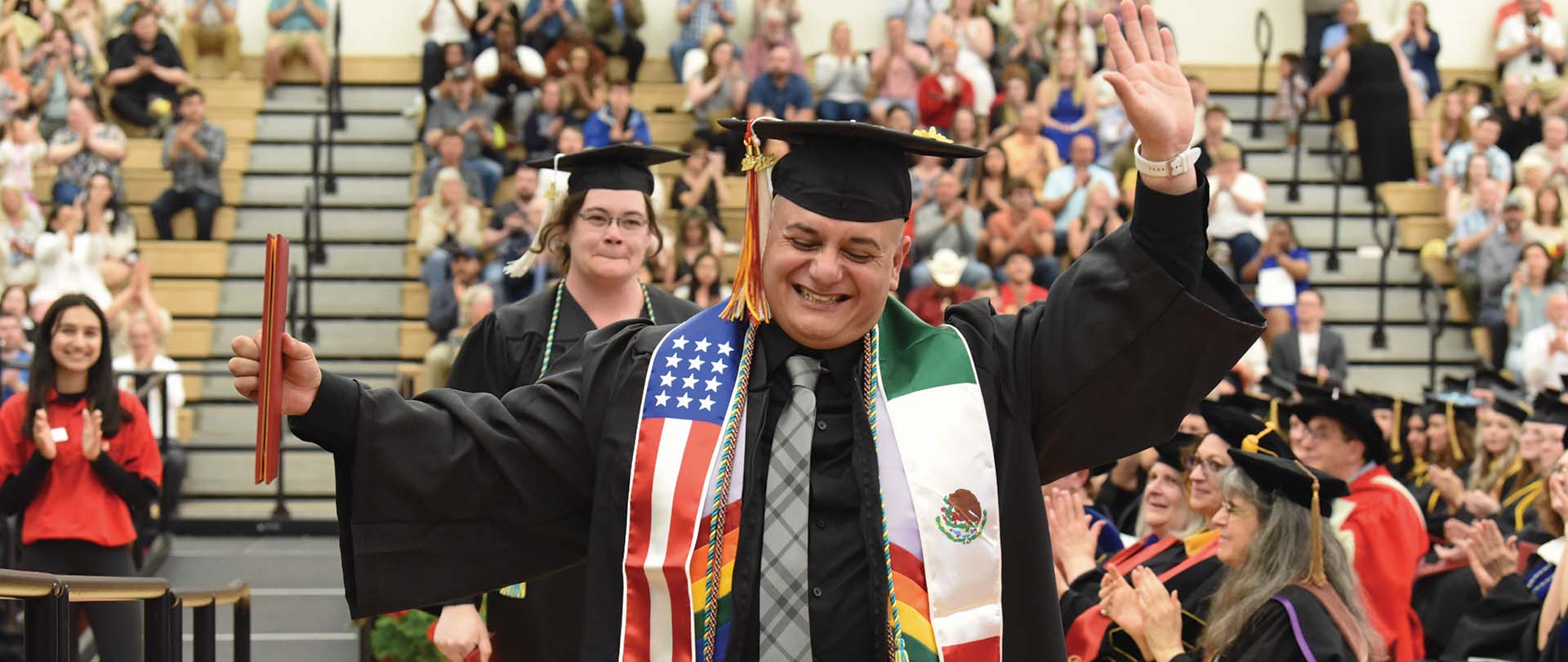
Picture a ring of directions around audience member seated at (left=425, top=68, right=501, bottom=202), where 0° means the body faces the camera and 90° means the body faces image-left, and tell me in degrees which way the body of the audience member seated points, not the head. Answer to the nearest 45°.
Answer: approximately 0°

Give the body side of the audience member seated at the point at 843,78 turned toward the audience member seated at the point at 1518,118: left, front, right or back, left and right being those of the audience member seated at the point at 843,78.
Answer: left

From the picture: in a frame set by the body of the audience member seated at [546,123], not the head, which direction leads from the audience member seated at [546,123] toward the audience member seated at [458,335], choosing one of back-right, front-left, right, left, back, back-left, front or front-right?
front-right

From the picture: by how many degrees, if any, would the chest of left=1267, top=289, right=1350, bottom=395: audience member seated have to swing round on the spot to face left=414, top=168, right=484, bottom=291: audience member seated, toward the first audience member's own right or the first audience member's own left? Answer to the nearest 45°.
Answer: approximately 90° to the first audience member's own right

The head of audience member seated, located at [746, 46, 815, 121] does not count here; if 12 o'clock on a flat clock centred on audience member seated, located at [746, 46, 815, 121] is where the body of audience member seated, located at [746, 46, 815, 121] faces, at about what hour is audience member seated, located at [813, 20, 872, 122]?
audience member seated, located at [813, 20, 872, 122] is roughly at 8 o'clock from audience member seated, located at [746, 46, 815, 121].

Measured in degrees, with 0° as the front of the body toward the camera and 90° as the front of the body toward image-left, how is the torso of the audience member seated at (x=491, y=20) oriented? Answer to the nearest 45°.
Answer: approximately 0°

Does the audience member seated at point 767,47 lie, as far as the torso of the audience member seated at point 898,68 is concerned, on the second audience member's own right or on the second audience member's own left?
on the second audience member's own right
